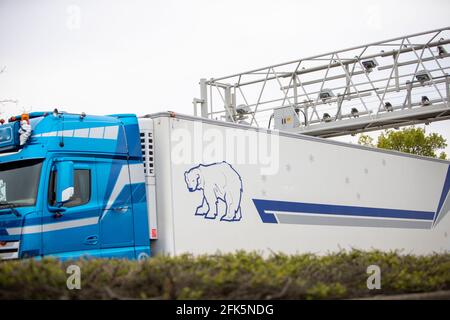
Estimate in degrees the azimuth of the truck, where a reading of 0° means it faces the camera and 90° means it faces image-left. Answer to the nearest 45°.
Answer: approximately 45°
